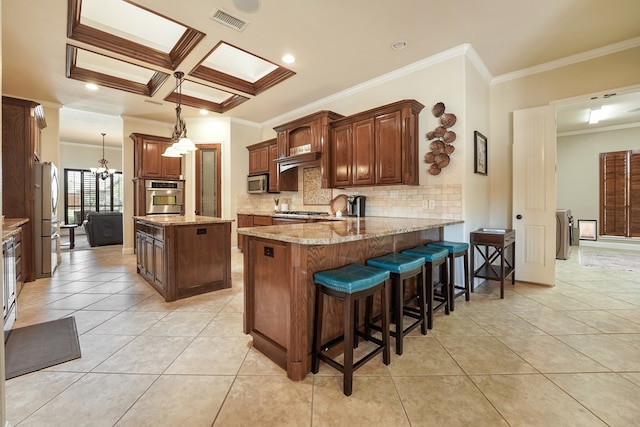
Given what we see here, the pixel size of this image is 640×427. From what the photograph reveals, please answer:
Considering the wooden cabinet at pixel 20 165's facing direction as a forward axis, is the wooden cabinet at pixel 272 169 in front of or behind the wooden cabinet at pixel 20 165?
in front

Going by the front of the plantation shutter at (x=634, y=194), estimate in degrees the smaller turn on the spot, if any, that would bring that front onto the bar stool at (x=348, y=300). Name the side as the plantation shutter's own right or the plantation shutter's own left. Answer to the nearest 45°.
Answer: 0° — it already faces it

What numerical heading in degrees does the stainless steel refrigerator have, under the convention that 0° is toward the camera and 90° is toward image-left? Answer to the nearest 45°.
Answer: approximately 270°

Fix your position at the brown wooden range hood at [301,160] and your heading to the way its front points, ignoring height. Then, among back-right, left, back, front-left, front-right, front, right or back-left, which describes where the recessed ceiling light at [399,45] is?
left

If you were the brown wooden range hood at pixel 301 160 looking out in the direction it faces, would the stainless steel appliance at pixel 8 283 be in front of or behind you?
in front

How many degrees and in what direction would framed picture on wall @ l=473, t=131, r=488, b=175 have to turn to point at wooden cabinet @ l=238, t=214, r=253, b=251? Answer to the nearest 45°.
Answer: approximately 135° to its right

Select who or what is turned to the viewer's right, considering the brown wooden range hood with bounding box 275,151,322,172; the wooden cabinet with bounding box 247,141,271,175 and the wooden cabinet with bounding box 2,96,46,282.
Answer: the wooden cabinet with bounding box 2,96,46,282

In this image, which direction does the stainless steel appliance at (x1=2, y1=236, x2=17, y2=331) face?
to the viewer's right

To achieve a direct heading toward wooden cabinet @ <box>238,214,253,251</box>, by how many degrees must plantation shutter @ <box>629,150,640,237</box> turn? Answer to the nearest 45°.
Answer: approximately 45° to its right

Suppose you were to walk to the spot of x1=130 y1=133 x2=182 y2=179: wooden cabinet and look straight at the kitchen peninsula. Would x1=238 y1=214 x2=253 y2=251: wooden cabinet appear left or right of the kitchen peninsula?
left

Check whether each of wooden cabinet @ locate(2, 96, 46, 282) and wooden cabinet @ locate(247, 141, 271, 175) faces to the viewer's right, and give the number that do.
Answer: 1

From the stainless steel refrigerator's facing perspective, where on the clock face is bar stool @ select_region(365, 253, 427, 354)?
The bar stool is roughly at 2 o'clock from the stainless steel refrigerator.
